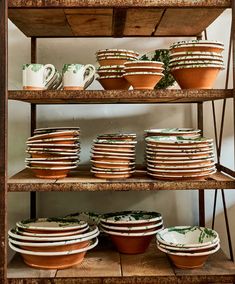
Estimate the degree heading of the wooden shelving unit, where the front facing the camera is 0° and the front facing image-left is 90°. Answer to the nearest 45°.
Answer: approximately 0°

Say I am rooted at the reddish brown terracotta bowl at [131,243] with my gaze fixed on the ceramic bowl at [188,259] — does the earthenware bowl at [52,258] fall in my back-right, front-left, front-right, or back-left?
back-right
